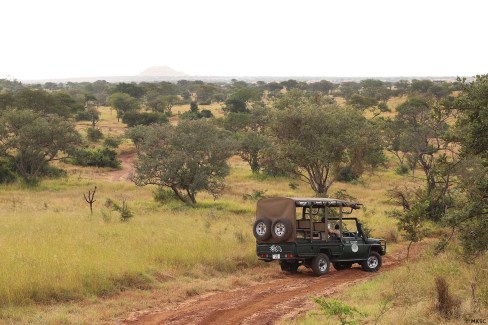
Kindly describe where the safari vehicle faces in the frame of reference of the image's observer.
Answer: facing away from the viewer and to the right of the viewer

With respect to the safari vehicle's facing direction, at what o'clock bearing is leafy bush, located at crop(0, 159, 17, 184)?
The leafy bush is roughly at 9 o'clock from the safari vehicle.

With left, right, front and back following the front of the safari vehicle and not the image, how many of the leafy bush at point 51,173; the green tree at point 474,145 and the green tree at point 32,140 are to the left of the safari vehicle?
2

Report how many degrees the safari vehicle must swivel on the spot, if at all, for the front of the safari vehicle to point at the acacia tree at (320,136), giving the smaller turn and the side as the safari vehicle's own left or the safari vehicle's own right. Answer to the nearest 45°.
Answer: approximately 45° to the safari vehicle's own left

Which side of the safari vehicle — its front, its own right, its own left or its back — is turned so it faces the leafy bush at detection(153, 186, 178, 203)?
left

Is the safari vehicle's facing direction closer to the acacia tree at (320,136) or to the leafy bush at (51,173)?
the acacia tree
